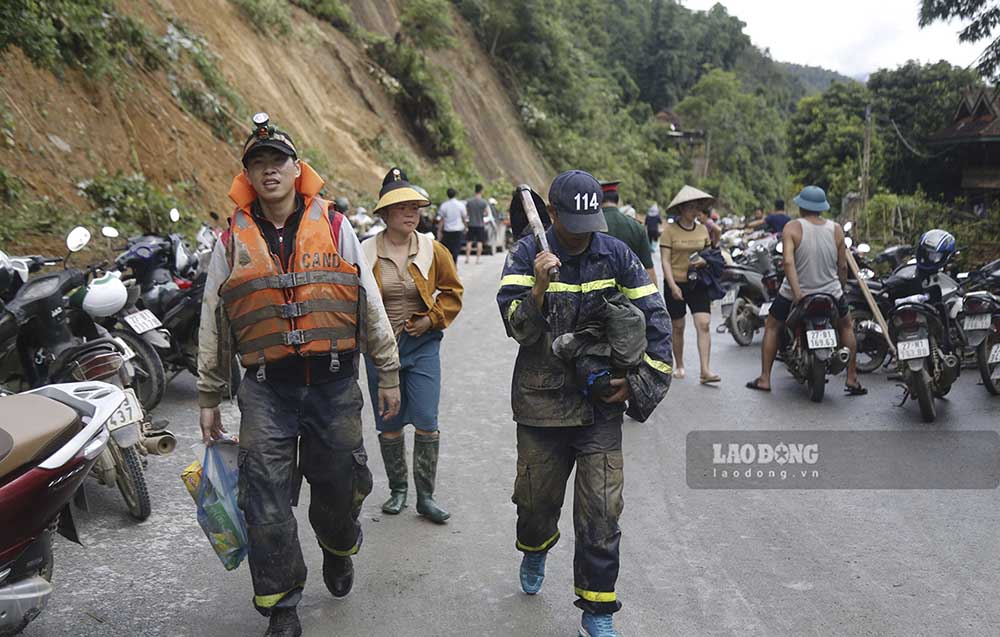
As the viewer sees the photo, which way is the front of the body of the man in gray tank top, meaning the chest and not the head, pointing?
away from the camera

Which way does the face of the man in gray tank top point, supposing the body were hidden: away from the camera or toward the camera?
away from the camera

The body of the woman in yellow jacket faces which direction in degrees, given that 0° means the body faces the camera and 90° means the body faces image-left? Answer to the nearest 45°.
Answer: approximately 0°

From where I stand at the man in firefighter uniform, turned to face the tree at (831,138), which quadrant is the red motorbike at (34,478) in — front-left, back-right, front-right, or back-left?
back-left

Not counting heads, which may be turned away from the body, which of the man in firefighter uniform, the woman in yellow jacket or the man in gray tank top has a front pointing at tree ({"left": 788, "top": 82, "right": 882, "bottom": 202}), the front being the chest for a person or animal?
the man in gray tank top

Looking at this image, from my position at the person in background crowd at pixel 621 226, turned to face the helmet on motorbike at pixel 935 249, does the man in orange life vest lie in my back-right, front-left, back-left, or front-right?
back-right

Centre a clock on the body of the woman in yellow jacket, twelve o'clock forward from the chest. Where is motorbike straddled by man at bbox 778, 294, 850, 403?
The motorbike straddled by man is roughly at 8 o'clock from the woman in yellow jacket.

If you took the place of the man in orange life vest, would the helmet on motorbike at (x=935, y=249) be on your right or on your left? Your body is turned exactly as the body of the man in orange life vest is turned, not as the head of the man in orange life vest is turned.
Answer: on your left

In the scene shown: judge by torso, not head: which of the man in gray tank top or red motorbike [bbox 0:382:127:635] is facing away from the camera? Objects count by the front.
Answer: the man in gray tank top

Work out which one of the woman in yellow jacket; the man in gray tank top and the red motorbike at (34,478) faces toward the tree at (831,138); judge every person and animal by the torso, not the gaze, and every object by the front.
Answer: the man in gray tank top
